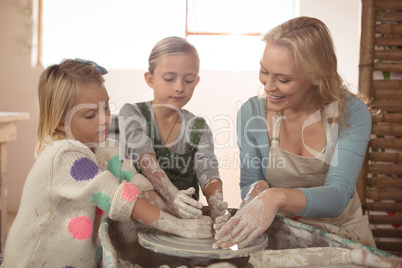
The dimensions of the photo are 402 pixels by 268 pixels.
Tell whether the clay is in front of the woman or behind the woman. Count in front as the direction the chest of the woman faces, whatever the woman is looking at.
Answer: in front

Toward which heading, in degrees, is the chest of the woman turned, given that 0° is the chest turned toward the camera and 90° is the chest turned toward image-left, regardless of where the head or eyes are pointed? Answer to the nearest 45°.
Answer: approximately 45°
